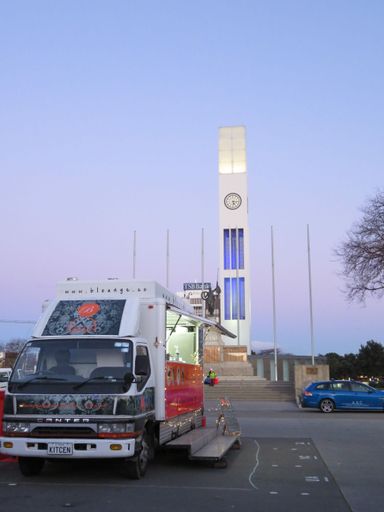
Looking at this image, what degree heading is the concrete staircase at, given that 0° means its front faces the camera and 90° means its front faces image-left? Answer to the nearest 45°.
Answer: approximately 0°

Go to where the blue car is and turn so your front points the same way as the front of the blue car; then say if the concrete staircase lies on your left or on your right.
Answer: on your left

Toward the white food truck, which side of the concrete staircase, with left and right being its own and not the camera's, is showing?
front

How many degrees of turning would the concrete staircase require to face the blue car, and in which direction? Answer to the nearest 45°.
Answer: approximately 45° to its left
